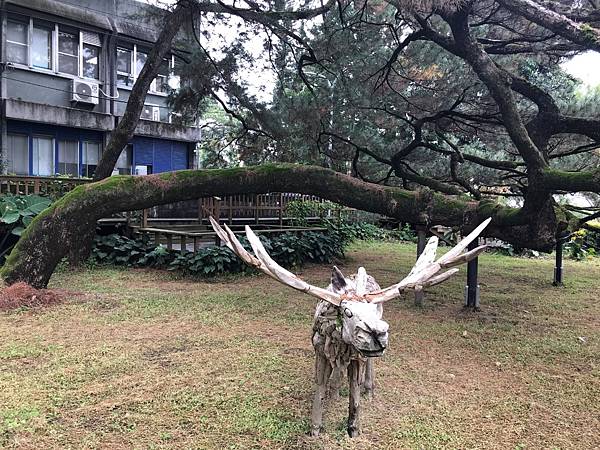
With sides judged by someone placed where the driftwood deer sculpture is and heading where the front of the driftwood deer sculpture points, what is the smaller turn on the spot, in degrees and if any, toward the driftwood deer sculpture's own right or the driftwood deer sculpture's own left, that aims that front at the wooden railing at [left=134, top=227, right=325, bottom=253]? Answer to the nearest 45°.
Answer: approximately 135° to the driftwood deer sculpture's own right

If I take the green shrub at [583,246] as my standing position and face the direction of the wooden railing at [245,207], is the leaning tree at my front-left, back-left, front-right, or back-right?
front-left

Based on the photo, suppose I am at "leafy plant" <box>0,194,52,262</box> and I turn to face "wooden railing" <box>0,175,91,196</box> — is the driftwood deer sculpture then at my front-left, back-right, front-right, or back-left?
back-right

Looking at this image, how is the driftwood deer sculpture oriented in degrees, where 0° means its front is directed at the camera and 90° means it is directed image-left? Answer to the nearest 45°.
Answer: approximately 0°

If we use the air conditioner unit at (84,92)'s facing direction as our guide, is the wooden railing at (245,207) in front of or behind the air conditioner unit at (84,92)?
in front

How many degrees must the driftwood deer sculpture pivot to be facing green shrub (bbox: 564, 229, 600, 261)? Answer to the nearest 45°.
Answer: approximately 135° to its left

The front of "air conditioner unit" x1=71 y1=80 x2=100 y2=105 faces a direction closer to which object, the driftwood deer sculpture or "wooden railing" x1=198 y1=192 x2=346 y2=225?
the driftwood deer sculpture

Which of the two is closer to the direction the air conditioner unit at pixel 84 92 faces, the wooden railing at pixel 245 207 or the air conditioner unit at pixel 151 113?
the wooden railing

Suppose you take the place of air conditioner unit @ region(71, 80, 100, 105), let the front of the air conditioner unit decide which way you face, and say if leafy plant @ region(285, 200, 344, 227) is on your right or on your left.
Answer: on your left

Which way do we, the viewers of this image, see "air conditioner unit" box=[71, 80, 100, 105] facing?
facing the viewer

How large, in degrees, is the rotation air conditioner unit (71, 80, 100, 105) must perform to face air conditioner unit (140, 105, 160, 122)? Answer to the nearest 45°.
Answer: approximately 135° to its left

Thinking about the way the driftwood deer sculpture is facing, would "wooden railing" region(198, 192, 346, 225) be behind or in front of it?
behind

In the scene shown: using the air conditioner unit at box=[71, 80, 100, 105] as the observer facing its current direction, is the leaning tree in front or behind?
in front

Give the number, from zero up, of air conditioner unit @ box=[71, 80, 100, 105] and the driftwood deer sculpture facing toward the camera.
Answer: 2
